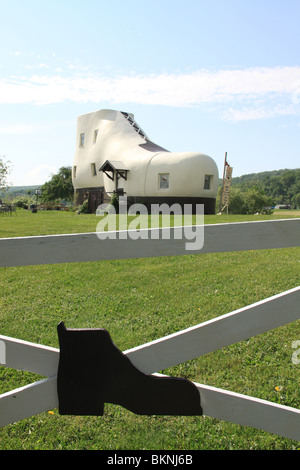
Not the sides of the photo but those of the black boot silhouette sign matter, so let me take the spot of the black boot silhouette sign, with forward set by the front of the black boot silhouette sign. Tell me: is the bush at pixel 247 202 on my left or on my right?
on my left

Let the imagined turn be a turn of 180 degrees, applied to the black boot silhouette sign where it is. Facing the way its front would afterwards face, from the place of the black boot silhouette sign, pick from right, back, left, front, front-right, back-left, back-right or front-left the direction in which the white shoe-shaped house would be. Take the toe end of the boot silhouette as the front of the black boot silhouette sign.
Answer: right

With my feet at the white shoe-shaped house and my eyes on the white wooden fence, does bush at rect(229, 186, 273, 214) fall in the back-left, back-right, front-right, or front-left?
back-left

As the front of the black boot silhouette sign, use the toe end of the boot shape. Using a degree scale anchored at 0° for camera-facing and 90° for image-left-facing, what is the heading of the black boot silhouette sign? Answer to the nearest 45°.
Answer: approximately 270°
